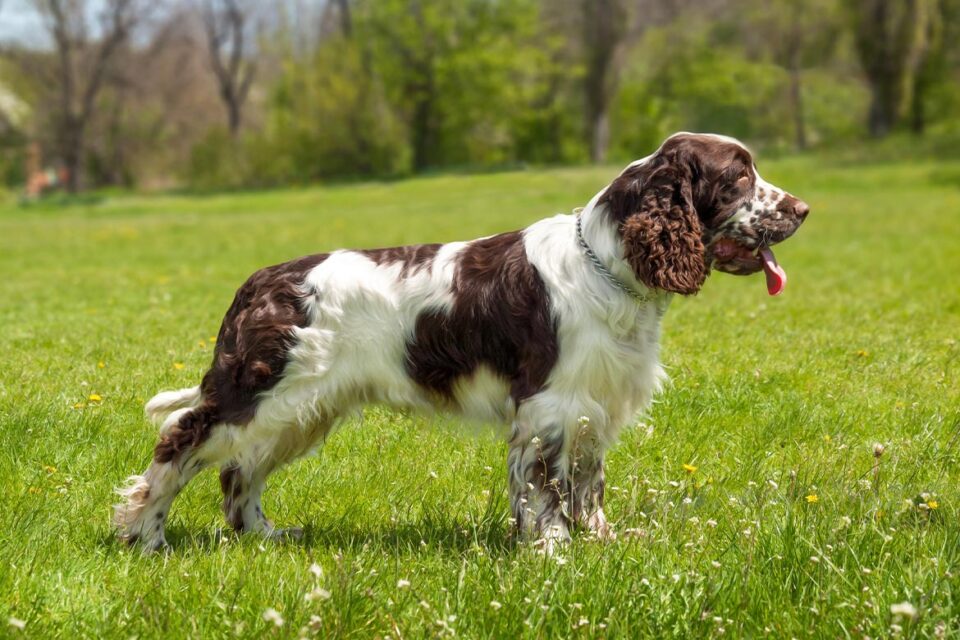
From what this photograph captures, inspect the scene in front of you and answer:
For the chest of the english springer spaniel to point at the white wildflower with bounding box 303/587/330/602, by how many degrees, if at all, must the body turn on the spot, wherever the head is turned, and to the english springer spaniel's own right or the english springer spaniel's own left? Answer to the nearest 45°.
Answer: approximately 135° to the english springer spaniel's own right

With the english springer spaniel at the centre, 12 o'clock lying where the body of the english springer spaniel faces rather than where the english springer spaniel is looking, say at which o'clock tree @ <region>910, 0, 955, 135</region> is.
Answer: The tree is roughly at 10 o'clock from the english springer spaniel.

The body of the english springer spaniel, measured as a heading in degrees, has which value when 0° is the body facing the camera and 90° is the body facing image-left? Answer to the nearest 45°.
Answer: approximately 270°

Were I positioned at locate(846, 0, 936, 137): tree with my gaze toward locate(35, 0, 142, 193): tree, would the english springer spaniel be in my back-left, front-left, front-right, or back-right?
front-left

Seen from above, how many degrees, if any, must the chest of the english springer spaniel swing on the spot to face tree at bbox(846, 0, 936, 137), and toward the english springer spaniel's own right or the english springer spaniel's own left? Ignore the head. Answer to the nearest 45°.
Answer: approximately 45° to the english springer spaniel's own left

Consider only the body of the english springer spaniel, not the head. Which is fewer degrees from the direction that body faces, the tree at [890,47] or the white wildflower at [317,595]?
the tree

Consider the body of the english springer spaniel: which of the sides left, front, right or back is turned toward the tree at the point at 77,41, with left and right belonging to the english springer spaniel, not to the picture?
left
